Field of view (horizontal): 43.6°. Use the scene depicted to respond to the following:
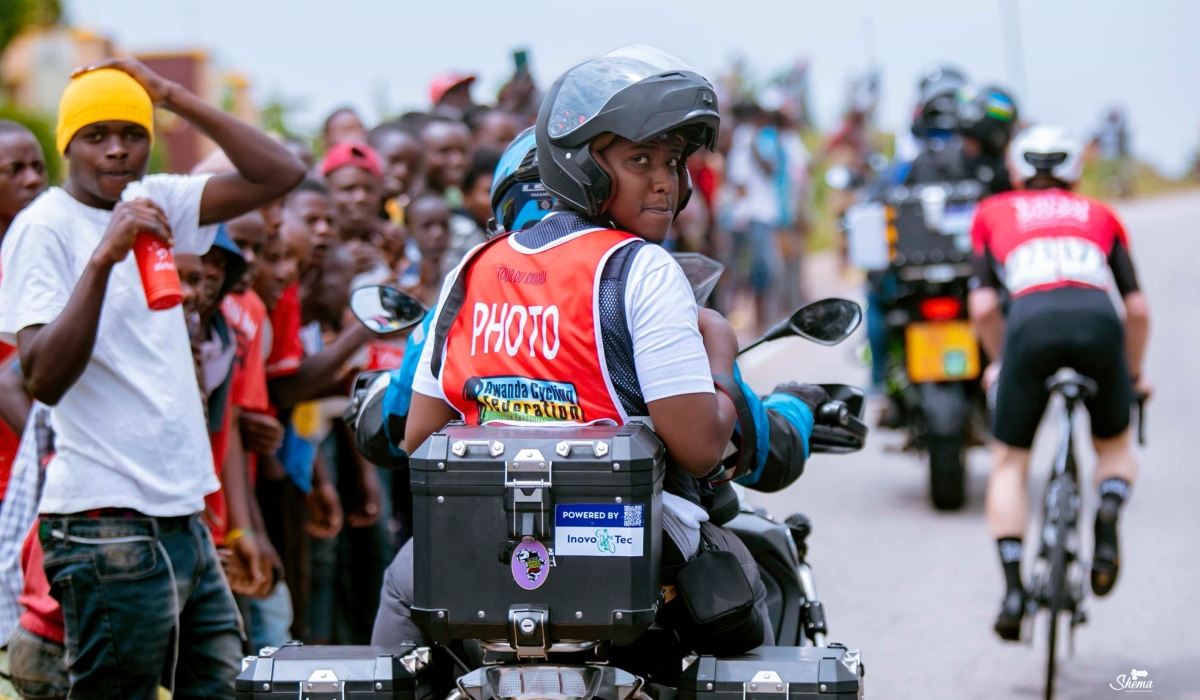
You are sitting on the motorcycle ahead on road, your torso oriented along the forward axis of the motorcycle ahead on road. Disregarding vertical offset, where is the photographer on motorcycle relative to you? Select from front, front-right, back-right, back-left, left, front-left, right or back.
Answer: back

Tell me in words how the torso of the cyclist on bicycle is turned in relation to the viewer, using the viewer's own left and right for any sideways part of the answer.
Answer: facing away from the viewer

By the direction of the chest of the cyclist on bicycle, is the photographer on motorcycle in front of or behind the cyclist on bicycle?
behind

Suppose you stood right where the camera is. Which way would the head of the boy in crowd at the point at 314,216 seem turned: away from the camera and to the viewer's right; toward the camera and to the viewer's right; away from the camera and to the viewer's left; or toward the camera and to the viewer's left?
toward the camera and to the viewer's right

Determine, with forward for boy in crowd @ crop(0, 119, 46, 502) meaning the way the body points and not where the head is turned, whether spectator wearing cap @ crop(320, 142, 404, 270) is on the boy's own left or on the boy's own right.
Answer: on the boy's own left

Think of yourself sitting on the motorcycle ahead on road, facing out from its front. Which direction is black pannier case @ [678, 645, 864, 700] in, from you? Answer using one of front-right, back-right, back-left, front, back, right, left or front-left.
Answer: back

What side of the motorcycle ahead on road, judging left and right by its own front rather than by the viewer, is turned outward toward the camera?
back
